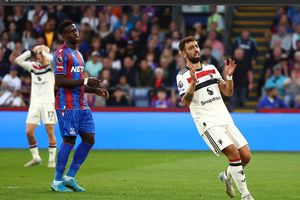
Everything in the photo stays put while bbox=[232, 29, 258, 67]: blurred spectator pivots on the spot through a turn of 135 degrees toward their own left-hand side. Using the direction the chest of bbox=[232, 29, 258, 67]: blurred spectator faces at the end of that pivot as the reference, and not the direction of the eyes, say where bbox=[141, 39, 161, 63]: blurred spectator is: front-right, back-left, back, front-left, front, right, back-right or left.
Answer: back-left

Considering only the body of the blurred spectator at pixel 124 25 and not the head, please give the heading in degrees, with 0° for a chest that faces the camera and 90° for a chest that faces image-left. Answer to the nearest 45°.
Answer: approximately 0°

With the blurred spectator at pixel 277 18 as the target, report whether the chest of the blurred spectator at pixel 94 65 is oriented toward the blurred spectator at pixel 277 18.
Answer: no

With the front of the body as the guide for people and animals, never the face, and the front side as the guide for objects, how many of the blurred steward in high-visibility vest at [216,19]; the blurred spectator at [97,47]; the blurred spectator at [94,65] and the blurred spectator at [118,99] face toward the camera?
4

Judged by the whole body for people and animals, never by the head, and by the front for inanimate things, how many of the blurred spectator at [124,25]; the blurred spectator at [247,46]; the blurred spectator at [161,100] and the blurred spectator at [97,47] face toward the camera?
4

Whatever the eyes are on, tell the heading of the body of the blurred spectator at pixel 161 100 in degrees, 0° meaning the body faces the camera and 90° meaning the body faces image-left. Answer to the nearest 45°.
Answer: approximately 0°

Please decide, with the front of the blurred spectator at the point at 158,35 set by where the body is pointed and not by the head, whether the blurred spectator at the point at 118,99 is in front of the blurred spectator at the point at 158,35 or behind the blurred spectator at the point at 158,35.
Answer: in front

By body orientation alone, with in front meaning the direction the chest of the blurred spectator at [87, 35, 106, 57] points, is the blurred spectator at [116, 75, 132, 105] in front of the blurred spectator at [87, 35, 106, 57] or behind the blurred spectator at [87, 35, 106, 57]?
in front

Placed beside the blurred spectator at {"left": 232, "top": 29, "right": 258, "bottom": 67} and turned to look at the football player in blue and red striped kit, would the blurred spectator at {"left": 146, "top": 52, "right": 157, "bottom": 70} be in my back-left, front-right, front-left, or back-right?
front-right

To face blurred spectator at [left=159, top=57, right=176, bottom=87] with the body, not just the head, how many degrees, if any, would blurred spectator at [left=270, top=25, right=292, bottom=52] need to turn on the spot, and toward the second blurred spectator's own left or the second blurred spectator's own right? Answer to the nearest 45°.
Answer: approximately 45° to the second blurred spectator's own right

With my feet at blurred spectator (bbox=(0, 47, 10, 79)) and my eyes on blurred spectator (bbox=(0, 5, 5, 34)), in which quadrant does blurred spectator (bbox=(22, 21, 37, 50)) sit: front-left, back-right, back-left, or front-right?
front-right

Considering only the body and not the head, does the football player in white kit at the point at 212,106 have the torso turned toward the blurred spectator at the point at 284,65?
no

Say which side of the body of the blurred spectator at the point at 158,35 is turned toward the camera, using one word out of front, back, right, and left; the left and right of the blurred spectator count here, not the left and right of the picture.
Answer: front

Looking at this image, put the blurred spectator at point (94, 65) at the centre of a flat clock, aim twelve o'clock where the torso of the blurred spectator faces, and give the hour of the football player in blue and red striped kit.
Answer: The football player in blue and red striped kit is roughly at 12 o'clock from the blurred spectator.

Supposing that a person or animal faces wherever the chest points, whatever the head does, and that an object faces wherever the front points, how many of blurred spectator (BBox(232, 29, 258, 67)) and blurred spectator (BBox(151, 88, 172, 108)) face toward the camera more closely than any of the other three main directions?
2

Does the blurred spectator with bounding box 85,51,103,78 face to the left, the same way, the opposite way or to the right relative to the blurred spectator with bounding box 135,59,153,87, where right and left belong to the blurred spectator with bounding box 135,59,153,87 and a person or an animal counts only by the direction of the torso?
the same way

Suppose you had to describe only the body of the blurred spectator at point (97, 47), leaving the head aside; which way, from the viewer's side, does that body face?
toward the camera

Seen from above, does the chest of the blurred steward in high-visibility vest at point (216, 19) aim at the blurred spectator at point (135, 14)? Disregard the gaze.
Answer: no

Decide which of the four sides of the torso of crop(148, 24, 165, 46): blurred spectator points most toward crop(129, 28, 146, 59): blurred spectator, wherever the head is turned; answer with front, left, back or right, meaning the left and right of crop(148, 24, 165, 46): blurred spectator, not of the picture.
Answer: right
